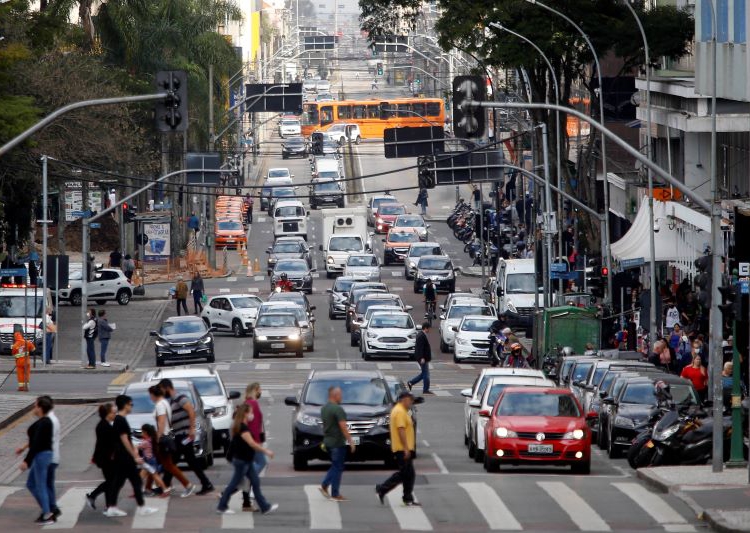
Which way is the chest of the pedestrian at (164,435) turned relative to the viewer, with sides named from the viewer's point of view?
facing to the left of the viewer

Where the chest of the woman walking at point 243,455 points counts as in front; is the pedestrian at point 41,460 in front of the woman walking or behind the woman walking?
behind

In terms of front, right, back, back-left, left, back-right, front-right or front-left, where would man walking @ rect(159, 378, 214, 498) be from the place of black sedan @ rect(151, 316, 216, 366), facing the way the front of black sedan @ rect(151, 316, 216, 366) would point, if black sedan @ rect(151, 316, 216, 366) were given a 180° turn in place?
back

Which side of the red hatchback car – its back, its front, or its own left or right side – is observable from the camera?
front

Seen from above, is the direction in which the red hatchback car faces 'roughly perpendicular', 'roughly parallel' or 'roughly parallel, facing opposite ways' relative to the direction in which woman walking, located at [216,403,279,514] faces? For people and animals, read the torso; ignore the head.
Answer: roughly perpendicular

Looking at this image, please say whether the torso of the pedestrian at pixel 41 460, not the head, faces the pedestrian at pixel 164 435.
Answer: no

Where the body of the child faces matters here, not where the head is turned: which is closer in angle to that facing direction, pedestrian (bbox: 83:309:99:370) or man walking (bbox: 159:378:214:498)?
the pedestrian
